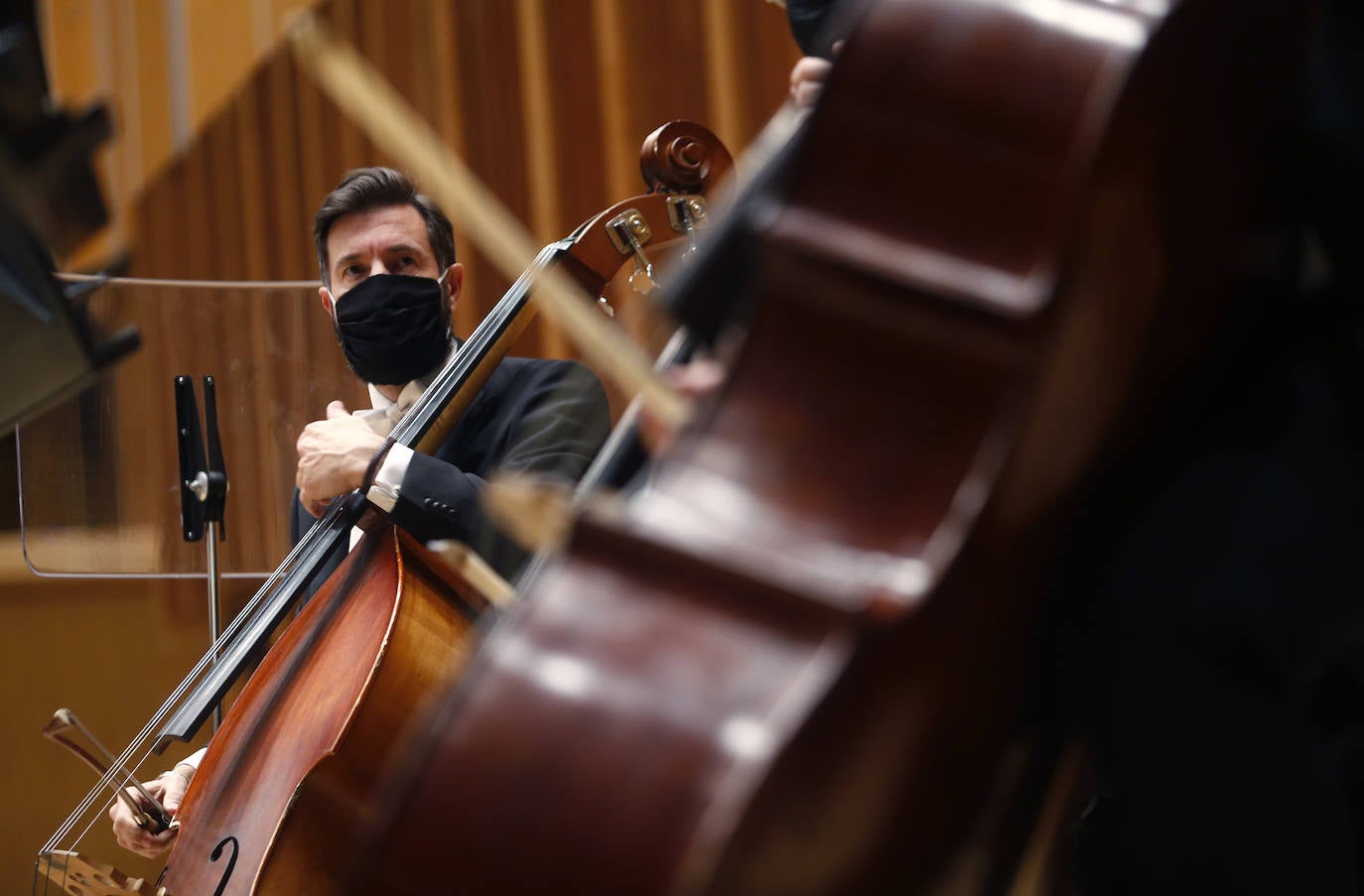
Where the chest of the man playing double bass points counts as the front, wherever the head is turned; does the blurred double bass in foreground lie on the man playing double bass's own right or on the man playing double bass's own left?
on the man playing double bass's own left

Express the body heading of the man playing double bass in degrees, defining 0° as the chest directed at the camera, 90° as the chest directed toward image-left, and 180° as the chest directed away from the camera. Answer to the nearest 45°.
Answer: approximately 45°
